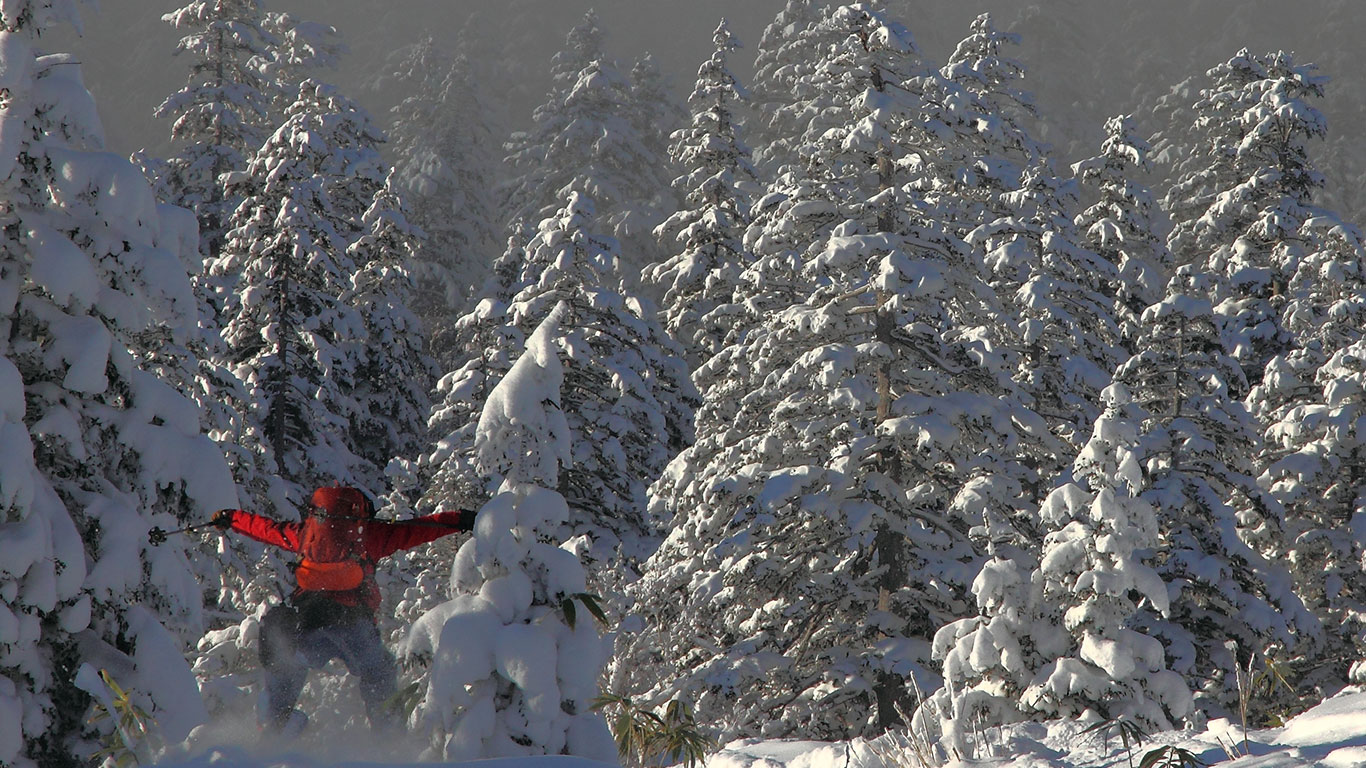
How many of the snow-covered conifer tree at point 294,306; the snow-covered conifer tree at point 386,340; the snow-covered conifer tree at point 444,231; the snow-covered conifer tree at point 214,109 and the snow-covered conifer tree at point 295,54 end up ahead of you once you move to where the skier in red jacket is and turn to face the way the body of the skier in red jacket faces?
5

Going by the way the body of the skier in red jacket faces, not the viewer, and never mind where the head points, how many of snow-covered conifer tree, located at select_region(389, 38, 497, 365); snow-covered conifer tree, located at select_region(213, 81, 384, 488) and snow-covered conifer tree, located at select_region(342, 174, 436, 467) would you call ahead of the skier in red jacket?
3

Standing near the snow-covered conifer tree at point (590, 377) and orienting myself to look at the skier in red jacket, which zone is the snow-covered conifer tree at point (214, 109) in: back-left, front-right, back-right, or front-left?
back-right

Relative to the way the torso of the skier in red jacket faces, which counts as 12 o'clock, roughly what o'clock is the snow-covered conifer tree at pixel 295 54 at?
The snow-covered conifer tree is roughly at 12 o'clock from the skier in red jacket.

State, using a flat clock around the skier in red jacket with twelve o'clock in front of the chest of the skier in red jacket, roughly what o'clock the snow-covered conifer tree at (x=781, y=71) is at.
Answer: The snow-covered conifer tree is roughly at 1 o'clock from the skier in red jacket.

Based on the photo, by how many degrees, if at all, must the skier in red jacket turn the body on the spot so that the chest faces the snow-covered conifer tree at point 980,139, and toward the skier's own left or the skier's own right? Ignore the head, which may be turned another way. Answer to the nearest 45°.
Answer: approximately 45° to the skier's own right

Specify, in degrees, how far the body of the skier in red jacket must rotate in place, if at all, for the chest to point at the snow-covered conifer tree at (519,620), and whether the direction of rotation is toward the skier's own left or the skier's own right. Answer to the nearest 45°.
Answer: approximately 90° to the skier's own right

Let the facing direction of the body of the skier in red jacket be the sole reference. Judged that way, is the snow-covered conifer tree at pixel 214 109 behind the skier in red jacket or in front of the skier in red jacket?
in front

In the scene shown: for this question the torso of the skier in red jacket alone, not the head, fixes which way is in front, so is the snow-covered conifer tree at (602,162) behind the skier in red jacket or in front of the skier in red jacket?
in front

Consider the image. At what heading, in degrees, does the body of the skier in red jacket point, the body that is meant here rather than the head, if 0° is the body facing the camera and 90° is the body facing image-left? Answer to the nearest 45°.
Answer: approximately 180°

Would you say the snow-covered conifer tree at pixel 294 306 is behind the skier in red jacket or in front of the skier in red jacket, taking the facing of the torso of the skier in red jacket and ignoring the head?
in front

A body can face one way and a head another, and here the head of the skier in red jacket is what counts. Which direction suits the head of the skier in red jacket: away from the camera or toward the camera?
away from the camera

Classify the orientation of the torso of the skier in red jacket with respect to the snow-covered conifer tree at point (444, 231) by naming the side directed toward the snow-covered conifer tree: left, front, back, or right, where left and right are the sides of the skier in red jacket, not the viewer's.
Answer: front
